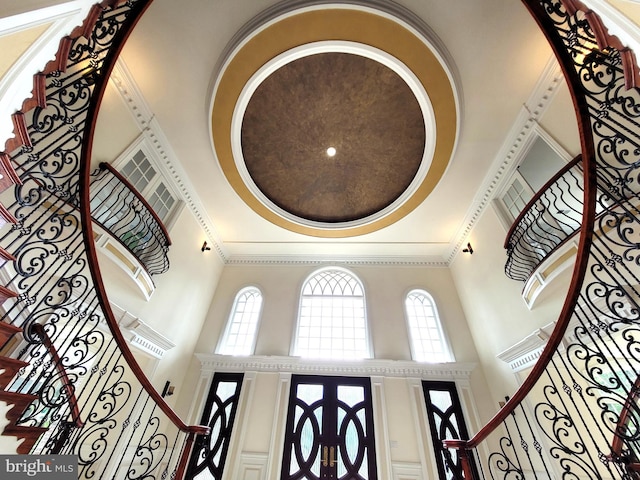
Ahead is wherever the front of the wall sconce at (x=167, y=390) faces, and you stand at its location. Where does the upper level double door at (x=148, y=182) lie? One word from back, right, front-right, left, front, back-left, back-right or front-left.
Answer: back-right

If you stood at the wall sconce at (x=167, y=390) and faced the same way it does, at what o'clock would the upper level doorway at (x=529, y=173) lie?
The upper level doorway is roughly at 2 o'clock from the wall sconce.

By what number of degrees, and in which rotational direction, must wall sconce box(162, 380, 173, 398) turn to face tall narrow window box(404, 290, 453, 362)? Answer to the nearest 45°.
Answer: approximately 45° to its right

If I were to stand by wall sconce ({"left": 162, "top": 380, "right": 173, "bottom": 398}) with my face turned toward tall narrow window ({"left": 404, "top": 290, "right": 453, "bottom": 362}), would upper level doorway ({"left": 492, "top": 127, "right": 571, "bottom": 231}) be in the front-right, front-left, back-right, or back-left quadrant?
front-right

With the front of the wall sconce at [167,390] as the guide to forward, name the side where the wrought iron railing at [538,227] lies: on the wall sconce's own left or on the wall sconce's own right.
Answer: on the wall sconce's own right

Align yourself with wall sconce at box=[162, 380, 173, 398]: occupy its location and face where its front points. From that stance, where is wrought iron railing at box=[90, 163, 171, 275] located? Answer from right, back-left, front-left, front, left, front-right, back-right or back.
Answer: back-right

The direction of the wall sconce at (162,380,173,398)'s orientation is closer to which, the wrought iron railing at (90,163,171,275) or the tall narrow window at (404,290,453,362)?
the tall narrow window

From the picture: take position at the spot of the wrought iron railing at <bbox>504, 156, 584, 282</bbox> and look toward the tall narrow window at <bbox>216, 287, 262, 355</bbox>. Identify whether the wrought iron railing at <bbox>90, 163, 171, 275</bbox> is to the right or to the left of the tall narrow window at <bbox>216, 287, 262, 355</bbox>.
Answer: left

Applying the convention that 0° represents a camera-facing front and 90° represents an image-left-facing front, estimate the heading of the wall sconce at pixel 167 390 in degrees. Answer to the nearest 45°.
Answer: approximately 270°
